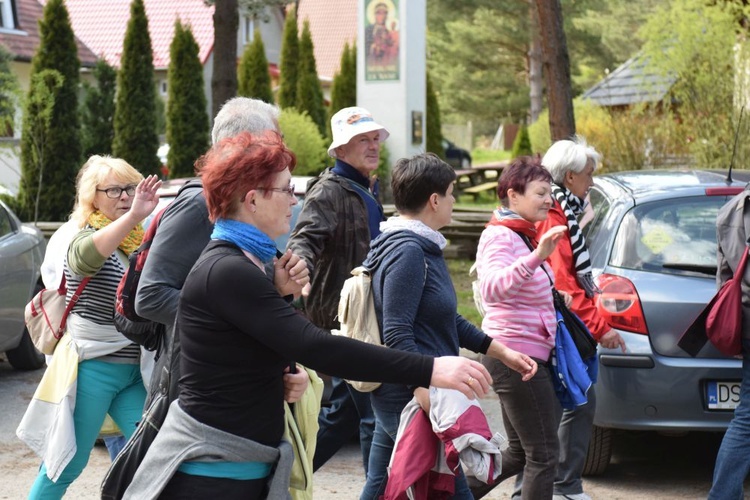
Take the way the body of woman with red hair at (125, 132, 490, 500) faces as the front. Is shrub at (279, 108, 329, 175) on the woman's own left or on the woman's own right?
on the woman's own left

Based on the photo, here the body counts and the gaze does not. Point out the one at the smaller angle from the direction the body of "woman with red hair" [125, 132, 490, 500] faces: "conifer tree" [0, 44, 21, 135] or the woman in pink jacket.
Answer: the woman in pink jacket
